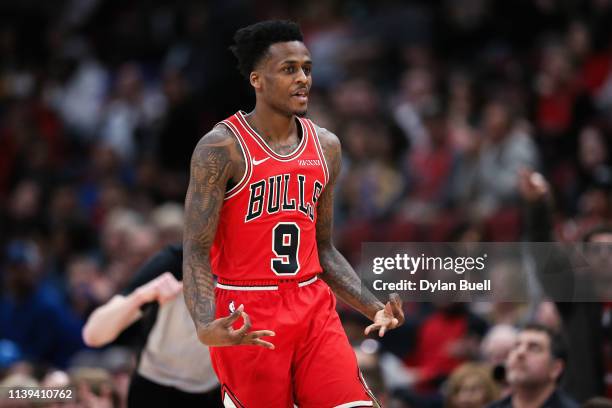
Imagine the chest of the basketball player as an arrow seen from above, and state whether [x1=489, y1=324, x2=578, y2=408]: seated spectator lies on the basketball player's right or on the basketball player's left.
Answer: on the basketball player's left

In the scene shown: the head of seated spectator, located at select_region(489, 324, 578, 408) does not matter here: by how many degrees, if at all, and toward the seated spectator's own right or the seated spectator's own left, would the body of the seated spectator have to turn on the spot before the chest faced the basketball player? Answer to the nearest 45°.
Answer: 0° — they already face them

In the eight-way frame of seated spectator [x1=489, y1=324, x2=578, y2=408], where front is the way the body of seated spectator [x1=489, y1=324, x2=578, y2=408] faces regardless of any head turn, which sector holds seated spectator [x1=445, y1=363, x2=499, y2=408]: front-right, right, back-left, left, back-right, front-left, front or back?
right

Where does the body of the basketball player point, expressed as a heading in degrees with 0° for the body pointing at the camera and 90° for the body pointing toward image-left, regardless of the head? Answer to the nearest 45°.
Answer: approximately 315°

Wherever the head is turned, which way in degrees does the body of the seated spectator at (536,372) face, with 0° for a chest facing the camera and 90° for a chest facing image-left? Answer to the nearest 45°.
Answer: approximately 45°

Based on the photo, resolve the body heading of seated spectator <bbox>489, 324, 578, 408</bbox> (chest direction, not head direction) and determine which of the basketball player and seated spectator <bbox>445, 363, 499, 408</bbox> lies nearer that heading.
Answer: the basketball player

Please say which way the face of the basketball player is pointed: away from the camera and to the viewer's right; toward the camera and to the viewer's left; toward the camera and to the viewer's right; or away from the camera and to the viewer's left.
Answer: toward the camera and to the viewer's right
